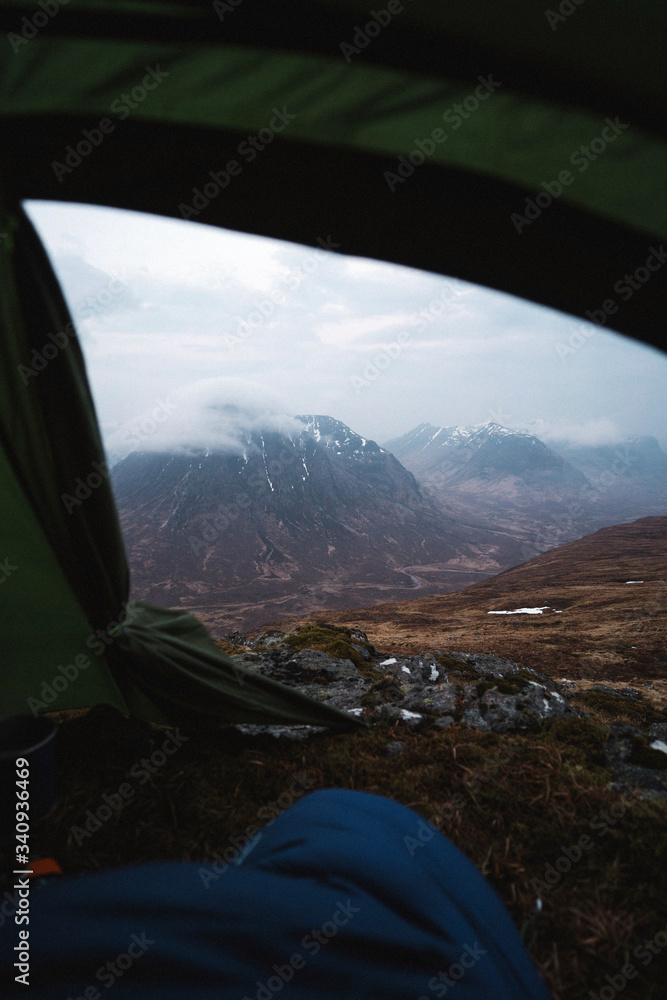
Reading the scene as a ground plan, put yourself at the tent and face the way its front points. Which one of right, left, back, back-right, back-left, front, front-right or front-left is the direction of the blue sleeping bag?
back

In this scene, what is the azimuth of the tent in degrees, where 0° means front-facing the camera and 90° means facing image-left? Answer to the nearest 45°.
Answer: approximately 180°
